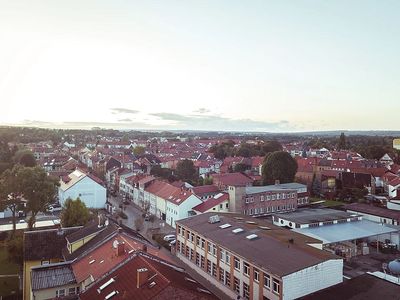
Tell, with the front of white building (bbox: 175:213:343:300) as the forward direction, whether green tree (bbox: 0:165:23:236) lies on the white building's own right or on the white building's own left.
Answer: on the white building's own right

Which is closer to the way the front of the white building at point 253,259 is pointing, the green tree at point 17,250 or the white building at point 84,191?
the green tree

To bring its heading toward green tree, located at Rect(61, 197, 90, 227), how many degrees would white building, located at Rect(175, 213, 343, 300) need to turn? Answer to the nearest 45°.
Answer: approximately 90° to its right

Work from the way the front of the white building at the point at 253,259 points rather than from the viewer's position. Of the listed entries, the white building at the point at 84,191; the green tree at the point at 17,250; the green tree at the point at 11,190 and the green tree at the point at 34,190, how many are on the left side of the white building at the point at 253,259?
0

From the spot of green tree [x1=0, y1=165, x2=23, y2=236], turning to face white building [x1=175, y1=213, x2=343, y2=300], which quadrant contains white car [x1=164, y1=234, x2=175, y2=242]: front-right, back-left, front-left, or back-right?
front-left

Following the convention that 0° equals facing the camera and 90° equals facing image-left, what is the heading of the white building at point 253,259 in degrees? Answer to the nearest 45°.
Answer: approximately 45°

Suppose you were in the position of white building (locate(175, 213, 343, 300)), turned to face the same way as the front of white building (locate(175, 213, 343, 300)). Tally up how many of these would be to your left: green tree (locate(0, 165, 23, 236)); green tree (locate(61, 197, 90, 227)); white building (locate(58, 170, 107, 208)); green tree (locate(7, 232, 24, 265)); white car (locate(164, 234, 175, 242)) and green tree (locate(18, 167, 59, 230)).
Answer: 0

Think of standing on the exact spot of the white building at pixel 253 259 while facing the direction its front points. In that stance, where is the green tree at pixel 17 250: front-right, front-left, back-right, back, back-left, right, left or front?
front-right

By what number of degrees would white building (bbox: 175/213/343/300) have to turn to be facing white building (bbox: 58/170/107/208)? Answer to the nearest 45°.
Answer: approximately 90° to its right

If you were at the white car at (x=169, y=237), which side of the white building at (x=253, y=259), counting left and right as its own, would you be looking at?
right

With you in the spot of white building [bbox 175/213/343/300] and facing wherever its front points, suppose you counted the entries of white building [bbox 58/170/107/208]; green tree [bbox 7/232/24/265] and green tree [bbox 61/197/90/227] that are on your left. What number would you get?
0

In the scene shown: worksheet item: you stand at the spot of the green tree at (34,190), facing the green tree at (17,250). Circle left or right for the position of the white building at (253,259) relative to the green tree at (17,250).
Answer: left

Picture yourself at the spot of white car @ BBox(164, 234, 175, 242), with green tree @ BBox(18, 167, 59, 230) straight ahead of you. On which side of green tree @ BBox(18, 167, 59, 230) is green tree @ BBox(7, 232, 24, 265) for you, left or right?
left

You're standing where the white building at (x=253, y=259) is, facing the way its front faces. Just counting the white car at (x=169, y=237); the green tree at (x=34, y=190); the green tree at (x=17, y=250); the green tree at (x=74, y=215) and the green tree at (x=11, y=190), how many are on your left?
0

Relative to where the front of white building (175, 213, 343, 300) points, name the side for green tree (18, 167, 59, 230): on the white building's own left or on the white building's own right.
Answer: on the white building's own right
